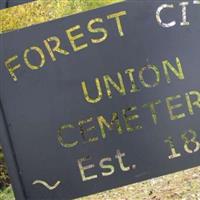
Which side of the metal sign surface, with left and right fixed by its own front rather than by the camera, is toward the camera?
front
